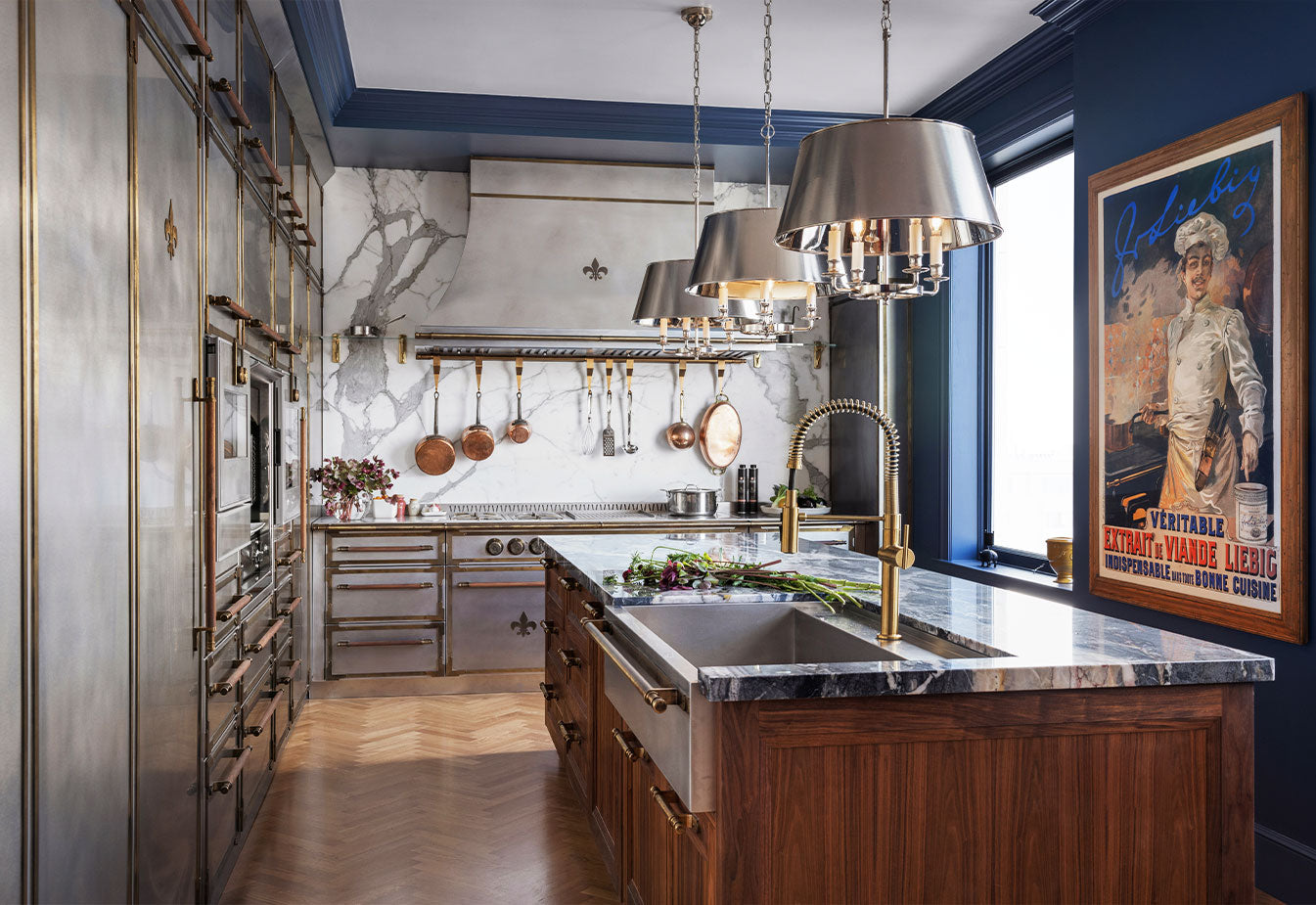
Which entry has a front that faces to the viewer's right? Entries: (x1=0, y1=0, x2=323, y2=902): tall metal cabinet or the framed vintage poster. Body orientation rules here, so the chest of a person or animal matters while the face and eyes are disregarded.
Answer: the tall metal cabinet

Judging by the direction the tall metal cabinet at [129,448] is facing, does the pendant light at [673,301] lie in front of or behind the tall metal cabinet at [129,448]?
in front

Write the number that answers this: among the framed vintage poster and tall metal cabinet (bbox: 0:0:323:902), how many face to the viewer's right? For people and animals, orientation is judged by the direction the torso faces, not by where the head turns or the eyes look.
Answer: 1

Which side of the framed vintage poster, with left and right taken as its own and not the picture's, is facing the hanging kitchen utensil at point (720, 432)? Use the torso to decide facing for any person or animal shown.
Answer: right

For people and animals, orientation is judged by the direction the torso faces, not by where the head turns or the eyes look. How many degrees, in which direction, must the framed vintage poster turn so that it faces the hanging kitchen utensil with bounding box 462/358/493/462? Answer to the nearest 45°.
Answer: approximately 45° to its right

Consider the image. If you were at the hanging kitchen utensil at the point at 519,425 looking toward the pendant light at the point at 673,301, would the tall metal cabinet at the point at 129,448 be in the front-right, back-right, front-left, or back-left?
front-right

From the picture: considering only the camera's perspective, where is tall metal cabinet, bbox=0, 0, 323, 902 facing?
facing to the right of the viewer

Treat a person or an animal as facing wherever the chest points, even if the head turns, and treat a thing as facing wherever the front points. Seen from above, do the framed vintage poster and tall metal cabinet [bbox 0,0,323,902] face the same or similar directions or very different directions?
very different directions

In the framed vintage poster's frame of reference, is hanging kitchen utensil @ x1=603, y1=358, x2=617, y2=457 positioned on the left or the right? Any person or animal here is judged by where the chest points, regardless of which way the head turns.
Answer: on its right

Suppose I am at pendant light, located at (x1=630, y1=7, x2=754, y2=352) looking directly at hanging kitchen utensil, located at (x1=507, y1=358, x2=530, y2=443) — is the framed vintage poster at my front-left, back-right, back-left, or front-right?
back-right

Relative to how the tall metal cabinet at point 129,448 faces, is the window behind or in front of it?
in front

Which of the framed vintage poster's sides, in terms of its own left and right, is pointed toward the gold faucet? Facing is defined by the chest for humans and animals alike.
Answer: front

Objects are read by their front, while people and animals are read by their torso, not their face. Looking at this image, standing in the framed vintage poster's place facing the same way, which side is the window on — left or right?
on its right

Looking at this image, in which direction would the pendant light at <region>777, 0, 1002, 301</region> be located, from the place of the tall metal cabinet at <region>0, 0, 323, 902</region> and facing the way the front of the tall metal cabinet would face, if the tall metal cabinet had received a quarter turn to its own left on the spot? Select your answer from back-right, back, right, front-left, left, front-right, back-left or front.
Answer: back-right

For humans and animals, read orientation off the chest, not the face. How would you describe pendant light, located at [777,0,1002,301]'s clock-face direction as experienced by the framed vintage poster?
The pendant light is roughly at 11 o'clock from the framed vintage poster.
